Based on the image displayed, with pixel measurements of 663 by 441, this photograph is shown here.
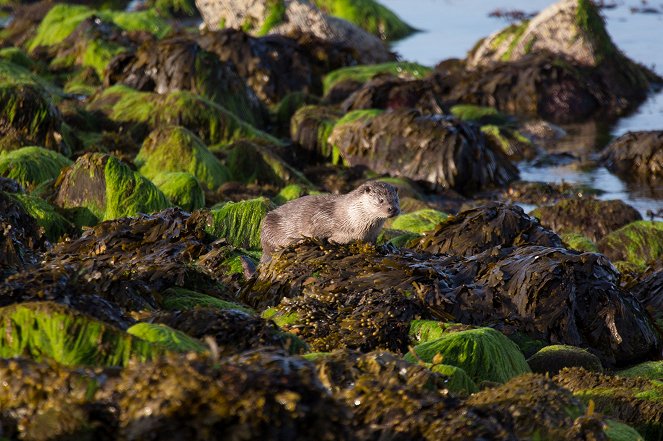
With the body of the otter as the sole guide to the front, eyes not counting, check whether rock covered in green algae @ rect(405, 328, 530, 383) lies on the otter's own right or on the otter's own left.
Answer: on the otter's own right

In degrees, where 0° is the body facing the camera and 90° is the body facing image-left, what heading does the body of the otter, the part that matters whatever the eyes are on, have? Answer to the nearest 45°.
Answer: approximately 270°

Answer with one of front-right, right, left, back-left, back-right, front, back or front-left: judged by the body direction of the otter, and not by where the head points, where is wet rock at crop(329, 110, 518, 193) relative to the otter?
left

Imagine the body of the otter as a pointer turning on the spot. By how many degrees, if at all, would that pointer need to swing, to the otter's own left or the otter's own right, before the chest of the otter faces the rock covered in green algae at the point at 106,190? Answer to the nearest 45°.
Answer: approximately 135° to the otter's own left

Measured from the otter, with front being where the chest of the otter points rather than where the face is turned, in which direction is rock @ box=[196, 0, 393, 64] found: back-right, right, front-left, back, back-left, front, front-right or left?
left

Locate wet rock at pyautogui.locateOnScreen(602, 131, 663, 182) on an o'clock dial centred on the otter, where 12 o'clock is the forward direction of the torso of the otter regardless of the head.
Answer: The wet rock is roughly at 10 o'clock from the otter.

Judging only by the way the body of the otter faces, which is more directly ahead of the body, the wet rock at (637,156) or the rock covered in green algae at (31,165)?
the wet rock

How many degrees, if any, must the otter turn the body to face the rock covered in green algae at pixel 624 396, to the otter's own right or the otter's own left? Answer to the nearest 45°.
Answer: approximately 45° to the otter's own right

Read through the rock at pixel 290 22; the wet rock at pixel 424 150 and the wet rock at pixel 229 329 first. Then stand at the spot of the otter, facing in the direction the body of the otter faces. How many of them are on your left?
2

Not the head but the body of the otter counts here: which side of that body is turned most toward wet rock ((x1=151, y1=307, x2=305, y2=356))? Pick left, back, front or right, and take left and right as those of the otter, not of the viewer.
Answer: right

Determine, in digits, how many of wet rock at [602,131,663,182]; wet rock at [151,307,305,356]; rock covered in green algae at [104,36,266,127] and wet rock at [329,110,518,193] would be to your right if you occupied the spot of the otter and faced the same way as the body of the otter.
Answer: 1

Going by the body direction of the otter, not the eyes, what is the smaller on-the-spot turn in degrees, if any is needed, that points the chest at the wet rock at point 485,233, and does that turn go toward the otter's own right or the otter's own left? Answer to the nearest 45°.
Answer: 0° — it already faces it

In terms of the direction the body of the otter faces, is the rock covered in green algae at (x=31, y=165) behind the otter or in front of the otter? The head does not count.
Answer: behind
